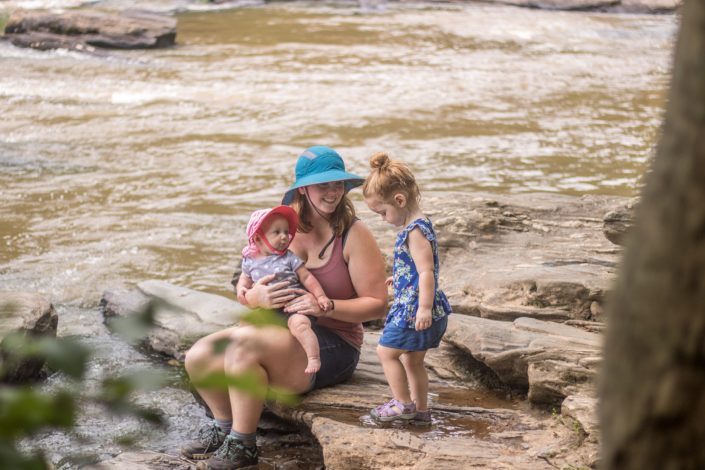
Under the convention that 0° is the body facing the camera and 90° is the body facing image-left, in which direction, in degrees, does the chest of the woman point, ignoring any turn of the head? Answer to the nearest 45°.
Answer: approximately 45°

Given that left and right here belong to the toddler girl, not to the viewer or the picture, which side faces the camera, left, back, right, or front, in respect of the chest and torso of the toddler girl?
left

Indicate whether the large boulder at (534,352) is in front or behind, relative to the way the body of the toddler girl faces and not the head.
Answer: behind

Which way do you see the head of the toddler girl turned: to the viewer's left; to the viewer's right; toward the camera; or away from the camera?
to the viewer's left

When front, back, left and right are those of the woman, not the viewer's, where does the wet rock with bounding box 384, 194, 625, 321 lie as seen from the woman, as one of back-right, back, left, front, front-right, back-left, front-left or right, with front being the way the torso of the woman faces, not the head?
back

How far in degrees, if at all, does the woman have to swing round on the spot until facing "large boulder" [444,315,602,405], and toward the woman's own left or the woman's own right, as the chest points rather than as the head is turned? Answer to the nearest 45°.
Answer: approximately 135° to the woman's own left

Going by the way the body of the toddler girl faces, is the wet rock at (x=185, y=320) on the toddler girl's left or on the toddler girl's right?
on the toddler girl's right

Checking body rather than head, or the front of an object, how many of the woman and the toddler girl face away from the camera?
0

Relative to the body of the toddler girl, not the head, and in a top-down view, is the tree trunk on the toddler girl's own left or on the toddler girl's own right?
on the toddler girl's own left

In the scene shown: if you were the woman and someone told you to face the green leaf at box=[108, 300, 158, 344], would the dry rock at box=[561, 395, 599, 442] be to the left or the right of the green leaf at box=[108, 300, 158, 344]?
left

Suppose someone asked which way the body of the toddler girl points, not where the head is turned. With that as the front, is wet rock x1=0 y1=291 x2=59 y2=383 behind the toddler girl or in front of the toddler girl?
in front
